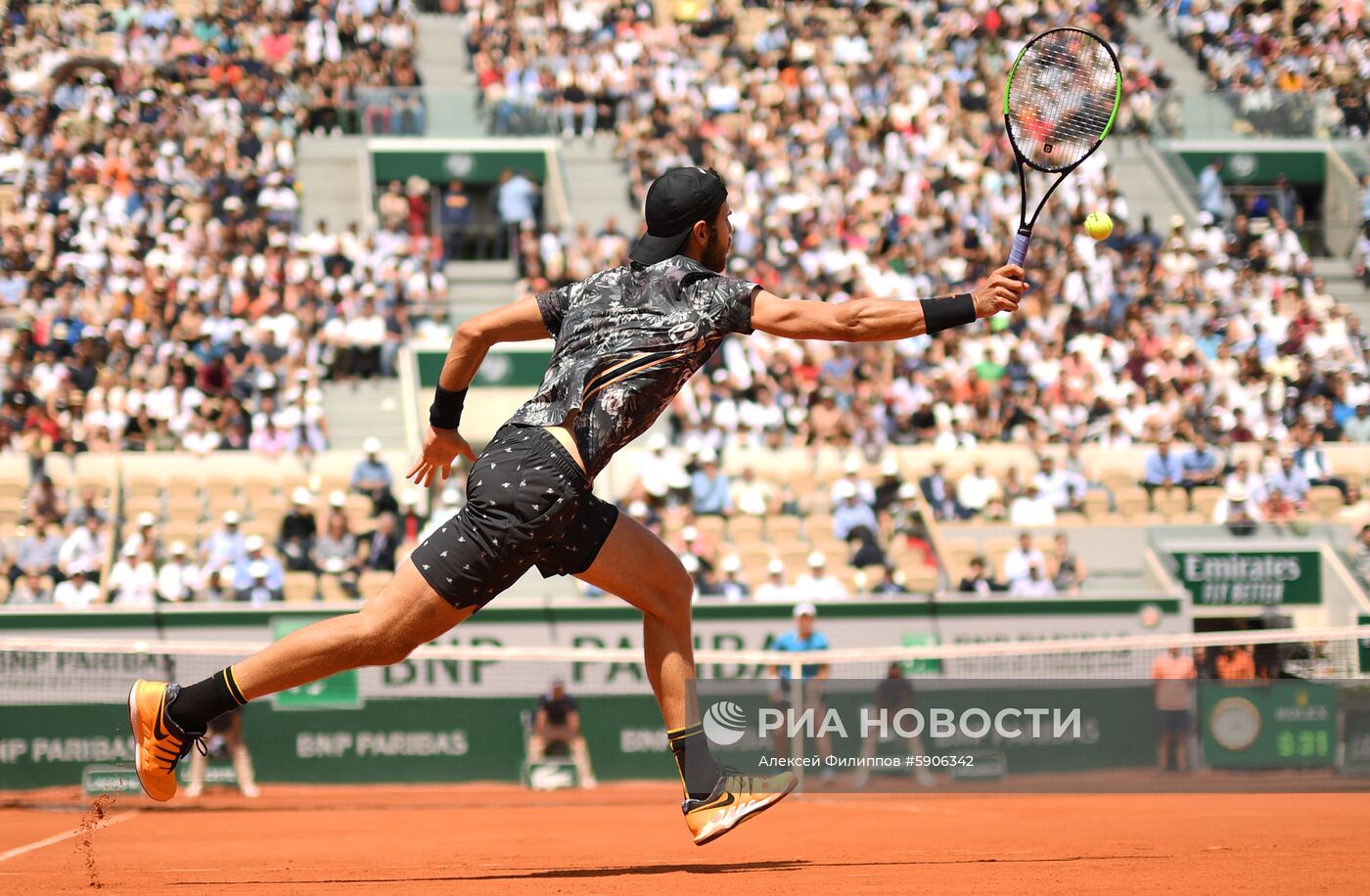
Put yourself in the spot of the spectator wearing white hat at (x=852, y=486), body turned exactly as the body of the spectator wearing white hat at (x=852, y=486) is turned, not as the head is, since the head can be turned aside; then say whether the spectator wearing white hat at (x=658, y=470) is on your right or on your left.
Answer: on your right

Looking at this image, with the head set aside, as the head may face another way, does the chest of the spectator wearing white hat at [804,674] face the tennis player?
yes

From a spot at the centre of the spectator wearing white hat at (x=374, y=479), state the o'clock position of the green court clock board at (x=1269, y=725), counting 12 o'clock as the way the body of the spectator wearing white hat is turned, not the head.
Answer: The green court clock board is roughly at 10 o'clock from the spectator wearing white hat.

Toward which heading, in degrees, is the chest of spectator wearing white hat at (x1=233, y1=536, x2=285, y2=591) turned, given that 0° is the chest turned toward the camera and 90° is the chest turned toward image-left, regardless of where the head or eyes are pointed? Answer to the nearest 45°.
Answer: approximately 0°

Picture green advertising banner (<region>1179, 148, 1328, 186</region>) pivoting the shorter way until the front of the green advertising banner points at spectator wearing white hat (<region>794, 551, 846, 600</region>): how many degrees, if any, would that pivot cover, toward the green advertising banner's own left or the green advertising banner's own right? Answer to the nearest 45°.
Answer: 0° — it already faces them
